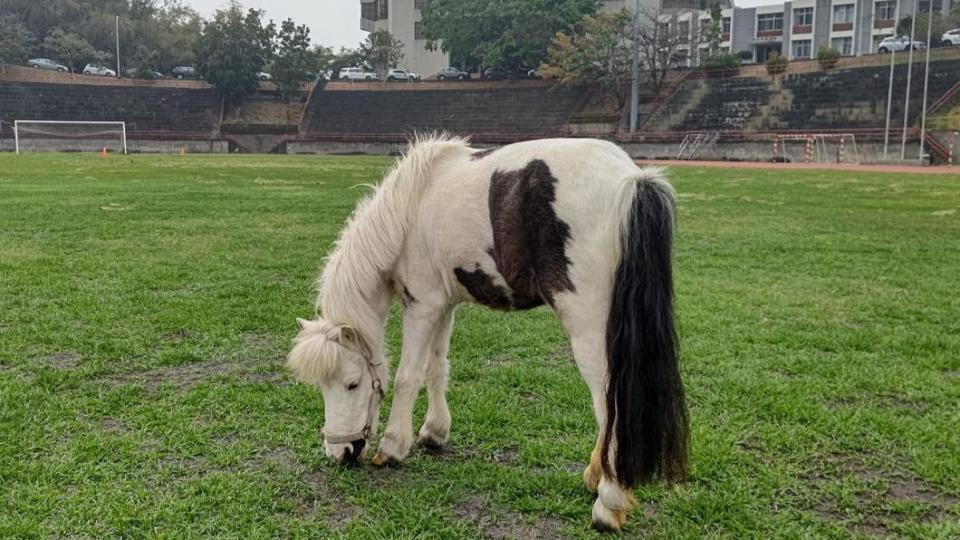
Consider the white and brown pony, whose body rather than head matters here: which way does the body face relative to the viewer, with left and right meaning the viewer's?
facing away from the viewer and to the left of the viewer

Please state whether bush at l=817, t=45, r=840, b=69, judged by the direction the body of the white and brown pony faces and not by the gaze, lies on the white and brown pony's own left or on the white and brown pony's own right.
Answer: on the white and brown pony's own right

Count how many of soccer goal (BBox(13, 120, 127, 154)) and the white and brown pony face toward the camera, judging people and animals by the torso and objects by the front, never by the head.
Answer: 1

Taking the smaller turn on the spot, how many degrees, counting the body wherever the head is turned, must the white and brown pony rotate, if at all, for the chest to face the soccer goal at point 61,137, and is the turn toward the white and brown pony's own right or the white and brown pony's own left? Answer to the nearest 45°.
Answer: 0° — it already faces it

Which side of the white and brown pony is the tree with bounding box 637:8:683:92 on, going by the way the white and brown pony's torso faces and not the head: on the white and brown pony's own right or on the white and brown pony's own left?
on the white and brown pony's own right

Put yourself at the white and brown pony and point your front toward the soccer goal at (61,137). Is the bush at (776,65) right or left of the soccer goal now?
right

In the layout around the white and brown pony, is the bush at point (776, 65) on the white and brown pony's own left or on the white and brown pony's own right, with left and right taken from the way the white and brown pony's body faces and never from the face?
on the white and brown pony's own right

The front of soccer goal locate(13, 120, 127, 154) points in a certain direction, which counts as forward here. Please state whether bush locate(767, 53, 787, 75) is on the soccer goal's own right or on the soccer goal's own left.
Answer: on the soccer goal's own left

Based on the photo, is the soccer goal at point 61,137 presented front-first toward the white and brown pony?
yes
